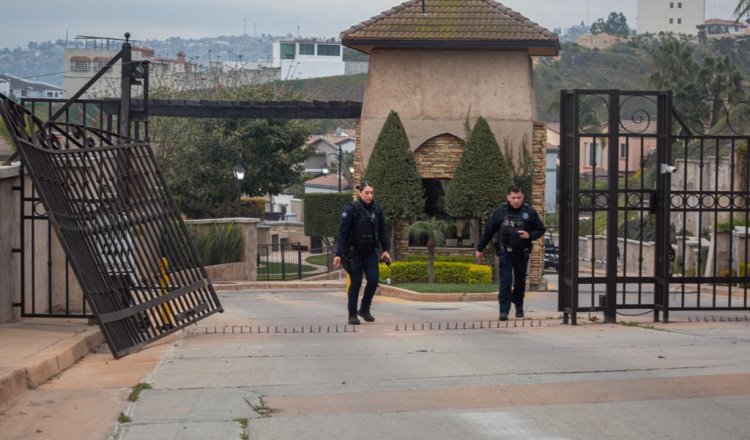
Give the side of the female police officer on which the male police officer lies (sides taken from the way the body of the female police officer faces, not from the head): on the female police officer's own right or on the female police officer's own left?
on the female police officer's own left

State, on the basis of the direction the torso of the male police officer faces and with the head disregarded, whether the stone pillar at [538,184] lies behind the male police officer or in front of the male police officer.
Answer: behind

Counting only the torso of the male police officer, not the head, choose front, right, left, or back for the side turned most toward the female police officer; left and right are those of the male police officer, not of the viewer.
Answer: right

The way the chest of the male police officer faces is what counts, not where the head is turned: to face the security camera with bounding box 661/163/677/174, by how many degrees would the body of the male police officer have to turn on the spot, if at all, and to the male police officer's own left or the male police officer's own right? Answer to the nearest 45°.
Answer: approximately 90° to the male police officer's own left

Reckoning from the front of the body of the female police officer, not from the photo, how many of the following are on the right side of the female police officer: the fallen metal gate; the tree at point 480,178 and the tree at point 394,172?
1

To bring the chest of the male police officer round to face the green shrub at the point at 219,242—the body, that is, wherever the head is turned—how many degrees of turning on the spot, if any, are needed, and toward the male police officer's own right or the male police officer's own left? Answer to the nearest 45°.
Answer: approximately 135° to the male police officer's own right

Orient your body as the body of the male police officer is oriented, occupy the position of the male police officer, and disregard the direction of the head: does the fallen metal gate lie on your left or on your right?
on your right

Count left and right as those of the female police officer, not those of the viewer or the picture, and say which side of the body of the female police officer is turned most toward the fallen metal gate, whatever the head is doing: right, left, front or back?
right

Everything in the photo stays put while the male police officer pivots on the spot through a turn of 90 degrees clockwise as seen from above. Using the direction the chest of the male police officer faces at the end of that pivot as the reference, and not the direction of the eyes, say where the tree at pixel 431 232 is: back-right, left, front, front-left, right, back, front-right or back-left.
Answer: right

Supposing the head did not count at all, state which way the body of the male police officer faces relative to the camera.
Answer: toward the camera

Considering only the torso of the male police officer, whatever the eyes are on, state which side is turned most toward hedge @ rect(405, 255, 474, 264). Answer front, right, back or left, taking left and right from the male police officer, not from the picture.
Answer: back

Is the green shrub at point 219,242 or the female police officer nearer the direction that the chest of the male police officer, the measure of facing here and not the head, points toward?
the female police officer

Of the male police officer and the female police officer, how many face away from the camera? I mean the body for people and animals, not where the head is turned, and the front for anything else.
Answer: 0

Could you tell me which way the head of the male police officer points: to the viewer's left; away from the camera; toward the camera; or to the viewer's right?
toward the camera

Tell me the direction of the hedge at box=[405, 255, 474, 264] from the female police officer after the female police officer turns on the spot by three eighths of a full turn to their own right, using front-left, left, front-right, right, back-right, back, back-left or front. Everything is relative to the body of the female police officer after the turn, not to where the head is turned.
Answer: right
